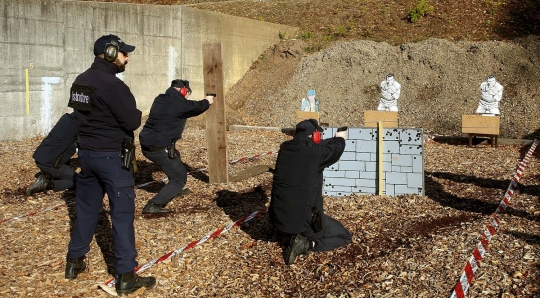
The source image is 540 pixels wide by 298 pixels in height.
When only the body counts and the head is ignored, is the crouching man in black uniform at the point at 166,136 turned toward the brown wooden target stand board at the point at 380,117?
yes

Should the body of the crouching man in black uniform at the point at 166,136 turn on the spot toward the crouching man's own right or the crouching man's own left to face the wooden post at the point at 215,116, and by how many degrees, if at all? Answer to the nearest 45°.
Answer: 0° — they already face it

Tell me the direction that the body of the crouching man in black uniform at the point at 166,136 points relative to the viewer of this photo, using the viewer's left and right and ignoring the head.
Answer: facing away from the viewer and to the right of the viewer

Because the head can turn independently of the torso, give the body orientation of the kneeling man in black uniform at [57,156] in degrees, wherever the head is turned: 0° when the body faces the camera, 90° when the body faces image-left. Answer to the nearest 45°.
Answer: approximately 270°

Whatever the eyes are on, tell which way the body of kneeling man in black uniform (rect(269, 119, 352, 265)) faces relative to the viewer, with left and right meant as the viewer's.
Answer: facing away from the viewer and to the right of the viewer

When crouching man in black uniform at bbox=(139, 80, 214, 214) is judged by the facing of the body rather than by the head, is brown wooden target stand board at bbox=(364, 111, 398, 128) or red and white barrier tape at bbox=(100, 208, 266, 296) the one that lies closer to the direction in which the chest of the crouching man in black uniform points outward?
the brown wooden target stand board

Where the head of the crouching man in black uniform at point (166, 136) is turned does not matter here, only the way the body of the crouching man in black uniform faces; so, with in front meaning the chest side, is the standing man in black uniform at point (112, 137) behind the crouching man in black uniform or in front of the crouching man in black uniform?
behind

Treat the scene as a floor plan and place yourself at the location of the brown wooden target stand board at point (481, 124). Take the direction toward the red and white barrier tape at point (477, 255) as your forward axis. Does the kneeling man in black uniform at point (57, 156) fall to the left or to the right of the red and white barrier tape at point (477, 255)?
right

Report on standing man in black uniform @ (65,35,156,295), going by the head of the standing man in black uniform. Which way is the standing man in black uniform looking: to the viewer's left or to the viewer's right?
to the viewer's right

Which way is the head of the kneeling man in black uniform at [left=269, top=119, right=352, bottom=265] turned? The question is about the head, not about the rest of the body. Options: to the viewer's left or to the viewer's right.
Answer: to the viewer's right

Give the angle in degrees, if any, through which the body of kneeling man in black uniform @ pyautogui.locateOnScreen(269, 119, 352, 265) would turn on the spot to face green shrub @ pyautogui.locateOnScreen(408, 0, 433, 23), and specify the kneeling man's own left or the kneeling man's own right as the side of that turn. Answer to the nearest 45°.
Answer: approximately 45° to the kneeling man's own left
